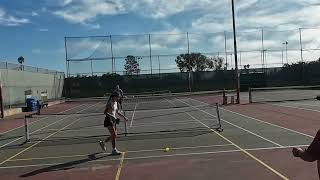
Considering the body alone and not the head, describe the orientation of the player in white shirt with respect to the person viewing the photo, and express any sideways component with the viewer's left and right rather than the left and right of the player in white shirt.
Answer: facing to the right of the viewer
